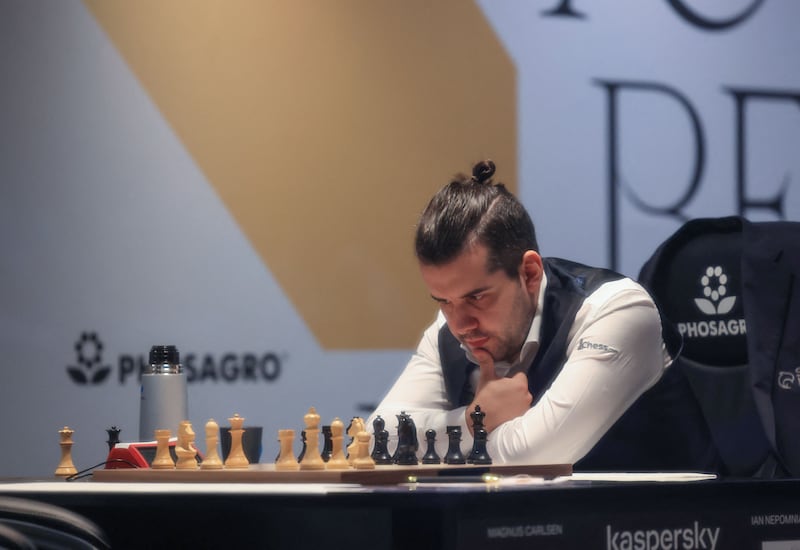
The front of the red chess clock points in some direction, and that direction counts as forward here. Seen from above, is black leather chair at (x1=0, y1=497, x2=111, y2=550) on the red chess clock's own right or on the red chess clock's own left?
on the red chess clock's own right

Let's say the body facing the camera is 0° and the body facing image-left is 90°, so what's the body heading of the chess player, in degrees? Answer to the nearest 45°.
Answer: approximately 45°

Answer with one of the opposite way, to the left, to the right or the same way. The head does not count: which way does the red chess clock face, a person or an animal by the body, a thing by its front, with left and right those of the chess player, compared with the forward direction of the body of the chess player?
to the left

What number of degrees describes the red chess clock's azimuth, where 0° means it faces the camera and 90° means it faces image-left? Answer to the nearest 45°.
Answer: approximately 315°

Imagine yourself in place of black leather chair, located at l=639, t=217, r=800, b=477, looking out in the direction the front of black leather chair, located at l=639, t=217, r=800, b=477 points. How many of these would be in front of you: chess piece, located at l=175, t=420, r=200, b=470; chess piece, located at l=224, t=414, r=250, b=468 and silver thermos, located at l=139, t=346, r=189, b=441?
3
